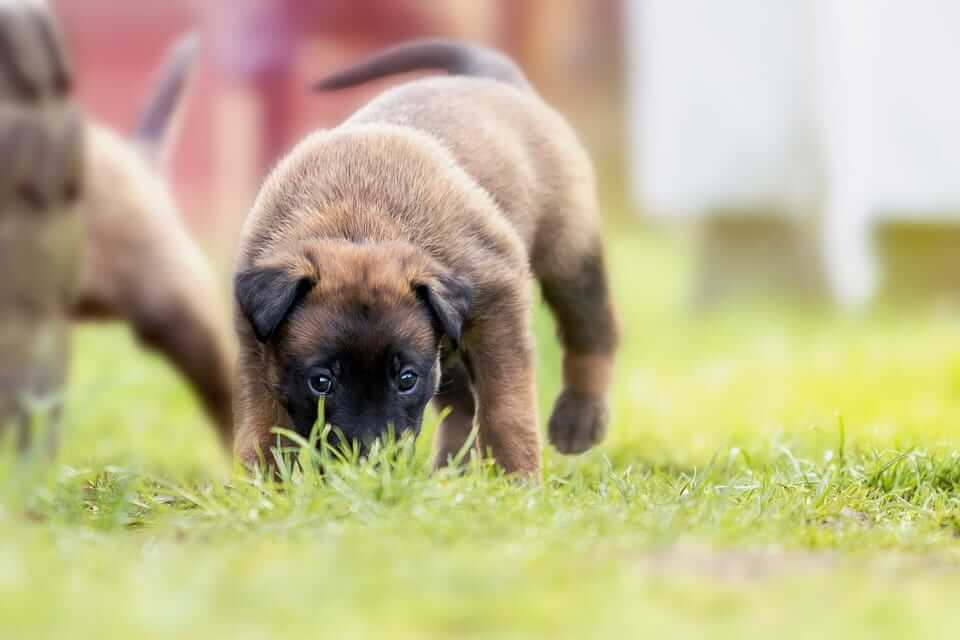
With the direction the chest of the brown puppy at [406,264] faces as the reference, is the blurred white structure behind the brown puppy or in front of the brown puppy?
behind

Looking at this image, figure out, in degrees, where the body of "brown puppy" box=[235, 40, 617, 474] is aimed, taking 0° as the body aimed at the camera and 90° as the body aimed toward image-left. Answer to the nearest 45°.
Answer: approximately 45°

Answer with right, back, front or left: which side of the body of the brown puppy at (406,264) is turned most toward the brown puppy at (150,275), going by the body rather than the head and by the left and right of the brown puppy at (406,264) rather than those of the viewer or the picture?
right
